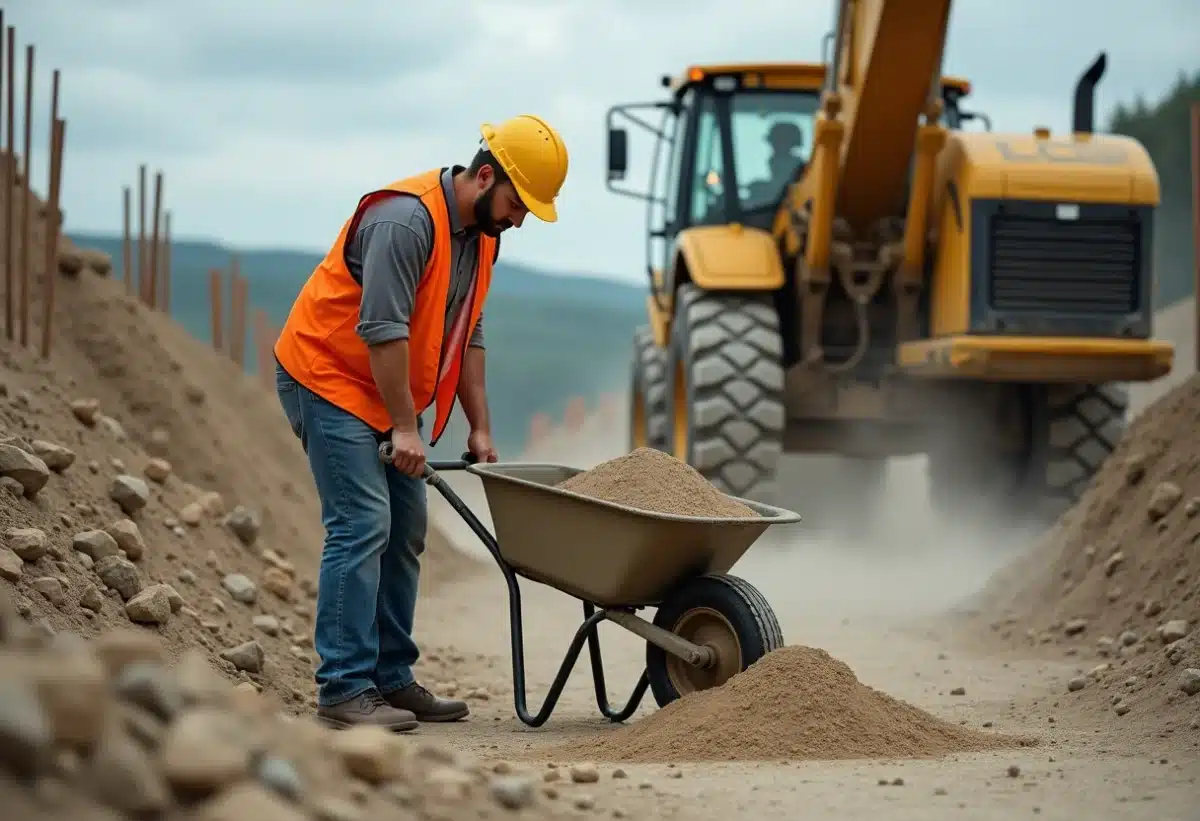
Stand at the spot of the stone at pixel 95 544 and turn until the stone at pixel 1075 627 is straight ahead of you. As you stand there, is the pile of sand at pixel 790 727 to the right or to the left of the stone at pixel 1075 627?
right

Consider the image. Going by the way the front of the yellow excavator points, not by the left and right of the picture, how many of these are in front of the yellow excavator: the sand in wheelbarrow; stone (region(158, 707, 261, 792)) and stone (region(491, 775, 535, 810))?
3

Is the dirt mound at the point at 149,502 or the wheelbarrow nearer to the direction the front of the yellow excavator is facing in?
the wheelbarrow

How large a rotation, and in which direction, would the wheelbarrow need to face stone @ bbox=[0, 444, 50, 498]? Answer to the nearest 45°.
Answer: approximately 135° to its right

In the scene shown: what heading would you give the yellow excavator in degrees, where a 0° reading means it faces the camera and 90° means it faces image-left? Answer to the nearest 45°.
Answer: approximately 0°

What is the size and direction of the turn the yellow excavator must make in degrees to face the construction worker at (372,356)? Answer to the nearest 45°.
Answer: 0° — it already faces them

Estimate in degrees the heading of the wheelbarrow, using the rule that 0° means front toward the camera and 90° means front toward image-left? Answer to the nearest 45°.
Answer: approximately 315°

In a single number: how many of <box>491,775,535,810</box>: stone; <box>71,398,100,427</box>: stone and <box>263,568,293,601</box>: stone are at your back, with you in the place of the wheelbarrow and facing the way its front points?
2

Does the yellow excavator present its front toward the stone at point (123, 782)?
yes

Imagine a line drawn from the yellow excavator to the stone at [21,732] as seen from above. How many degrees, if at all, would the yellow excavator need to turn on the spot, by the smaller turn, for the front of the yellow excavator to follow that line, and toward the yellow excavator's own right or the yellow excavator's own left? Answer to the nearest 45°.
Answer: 0° — it already faces it

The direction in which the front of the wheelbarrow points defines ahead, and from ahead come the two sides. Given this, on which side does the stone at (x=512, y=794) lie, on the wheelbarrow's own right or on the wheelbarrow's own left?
on the wheelbarrow's own right
